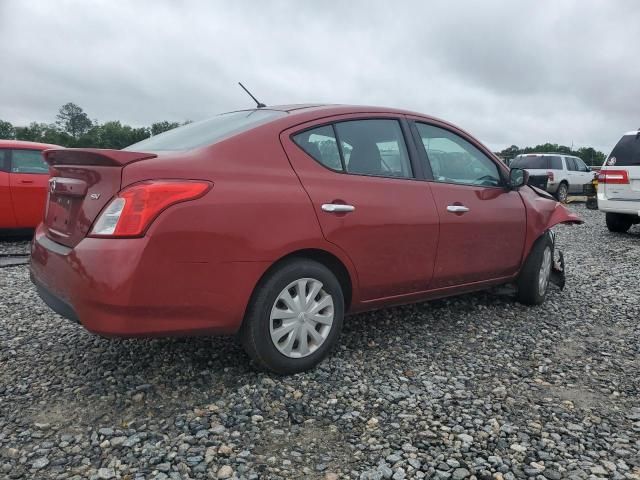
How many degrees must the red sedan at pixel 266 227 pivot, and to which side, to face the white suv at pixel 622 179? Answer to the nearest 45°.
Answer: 0° — it already faces it

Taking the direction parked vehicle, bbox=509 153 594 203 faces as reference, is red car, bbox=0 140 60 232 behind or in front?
behind

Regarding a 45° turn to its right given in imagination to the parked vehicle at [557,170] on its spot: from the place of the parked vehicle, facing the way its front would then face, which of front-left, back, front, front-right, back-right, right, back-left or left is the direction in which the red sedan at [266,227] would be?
right

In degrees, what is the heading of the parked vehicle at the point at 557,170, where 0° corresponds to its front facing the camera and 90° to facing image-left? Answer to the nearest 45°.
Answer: approximately 225°

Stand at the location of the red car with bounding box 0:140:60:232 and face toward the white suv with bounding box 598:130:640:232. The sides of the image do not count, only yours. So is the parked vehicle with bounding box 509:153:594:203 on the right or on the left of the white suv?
left

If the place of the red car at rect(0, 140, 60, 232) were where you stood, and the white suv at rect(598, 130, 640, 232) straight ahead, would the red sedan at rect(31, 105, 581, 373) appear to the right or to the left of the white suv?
right

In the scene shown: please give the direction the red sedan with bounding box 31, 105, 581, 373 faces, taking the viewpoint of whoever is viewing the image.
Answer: facing away from the viewer and to the right of the viewer

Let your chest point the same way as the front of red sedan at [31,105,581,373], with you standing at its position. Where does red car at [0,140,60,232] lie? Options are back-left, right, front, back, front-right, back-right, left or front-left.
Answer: left

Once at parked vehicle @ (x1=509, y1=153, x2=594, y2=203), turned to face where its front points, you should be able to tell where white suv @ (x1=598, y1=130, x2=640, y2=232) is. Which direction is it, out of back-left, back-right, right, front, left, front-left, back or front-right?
back-right
